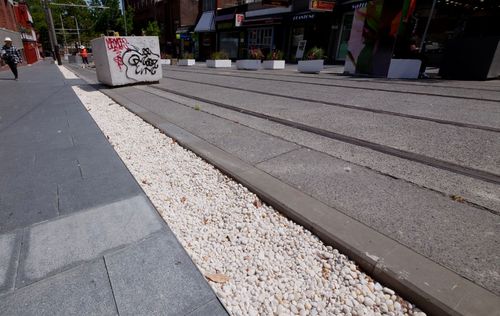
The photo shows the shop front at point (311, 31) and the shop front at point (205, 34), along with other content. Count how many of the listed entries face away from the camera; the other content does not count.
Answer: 0

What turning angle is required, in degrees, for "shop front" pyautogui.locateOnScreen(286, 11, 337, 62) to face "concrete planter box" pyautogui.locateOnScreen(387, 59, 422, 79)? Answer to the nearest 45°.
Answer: approximately 45° to its left

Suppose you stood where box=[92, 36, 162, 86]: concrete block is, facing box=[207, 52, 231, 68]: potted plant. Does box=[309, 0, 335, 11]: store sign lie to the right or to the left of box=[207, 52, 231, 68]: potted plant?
right

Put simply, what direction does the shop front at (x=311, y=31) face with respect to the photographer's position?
facing the viewer and to the left of the viewer

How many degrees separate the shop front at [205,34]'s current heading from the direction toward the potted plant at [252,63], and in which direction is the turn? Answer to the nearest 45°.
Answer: approximately 45° to its left

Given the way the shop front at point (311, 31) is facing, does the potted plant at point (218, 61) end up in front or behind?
in front

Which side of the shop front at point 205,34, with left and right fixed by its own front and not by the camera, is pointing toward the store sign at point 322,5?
left

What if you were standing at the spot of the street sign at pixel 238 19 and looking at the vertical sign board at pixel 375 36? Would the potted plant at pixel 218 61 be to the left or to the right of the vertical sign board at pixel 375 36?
right

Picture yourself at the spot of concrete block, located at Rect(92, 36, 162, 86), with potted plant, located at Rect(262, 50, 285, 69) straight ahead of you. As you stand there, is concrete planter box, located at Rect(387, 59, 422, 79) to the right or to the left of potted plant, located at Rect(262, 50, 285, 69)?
right

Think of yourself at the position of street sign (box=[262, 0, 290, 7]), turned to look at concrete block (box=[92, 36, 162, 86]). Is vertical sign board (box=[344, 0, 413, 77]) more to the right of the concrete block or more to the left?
left
